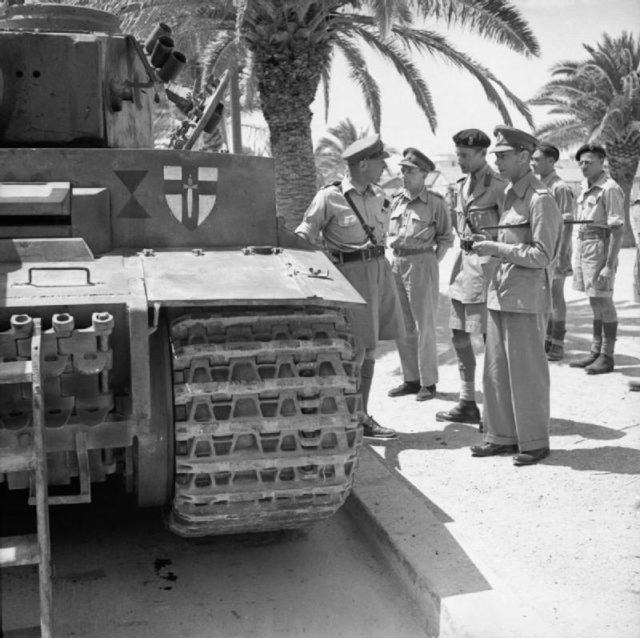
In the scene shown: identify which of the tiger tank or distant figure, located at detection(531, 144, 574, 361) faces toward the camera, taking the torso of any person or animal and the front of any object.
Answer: the tiger tank

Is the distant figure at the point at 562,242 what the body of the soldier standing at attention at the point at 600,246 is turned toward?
no

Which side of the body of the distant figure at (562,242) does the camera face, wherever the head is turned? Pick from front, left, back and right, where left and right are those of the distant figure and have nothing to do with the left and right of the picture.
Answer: left

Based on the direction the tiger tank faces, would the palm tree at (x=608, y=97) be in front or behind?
behind

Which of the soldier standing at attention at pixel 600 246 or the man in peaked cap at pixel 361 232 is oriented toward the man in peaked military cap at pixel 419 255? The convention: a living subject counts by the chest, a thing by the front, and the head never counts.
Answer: the soldier standing at attention

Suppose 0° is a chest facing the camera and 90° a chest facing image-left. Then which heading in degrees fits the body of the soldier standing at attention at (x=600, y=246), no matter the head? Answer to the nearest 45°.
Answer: approximately 45°

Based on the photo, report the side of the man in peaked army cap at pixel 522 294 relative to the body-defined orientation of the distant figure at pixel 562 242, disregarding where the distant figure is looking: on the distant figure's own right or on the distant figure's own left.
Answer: on the distant figure's own left

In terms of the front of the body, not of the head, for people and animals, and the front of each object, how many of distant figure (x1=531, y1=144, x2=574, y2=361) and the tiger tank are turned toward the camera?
1

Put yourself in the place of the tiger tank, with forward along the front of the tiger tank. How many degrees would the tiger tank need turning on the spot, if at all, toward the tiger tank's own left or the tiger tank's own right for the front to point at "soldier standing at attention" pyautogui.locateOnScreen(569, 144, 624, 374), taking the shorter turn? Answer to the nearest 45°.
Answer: approximately 135° to the tiger tank's own left

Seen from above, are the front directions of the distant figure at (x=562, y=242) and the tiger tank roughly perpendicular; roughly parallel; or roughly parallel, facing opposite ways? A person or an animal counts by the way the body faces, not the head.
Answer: roughly perpendicular

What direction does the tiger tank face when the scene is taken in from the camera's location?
facing the viewer

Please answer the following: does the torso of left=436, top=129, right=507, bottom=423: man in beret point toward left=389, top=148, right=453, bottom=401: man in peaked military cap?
no

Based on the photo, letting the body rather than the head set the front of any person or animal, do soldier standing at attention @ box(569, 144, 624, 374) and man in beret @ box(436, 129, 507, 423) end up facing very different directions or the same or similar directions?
same or similar directions

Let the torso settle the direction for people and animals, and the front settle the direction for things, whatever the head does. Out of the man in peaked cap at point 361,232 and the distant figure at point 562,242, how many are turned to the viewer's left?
1
